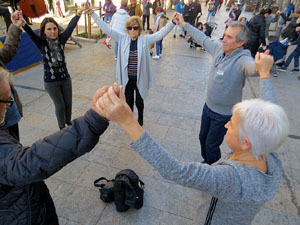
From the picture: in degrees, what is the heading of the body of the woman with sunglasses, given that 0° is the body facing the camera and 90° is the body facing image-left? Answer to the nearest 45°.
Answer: approximately 0°

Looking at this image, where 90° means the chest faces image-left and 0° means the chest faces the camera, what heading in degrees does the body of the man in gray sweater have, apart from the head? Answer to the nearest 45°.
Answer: approximately 45°

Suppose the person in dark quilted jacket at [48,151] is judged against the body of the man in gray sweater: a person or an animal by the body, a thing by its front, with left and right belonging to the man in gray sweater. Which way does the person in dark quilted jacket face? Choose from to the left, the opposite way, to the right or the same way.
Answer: the opposite way

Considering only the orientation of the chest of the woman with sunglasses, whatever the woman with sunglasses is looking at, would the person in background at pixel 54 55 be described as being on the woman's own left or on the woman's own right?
on the woman's own right

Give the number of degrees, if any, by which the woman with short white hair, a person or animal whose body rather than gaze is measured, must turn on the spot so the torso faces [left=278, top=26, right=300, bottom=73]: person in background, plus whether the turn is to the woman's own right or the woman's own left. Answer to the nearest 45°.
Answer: approximately 90° to the woman's own right

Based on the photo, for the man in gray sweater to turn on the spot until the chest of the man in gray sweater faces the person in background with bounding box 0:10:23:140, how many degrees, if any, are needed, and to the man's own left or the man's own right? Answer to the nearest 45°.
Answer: approximately 45° to the man's own right

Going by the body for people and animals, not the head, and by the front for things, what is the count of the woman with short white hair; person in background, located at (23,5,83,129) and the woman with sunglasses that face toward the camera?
2

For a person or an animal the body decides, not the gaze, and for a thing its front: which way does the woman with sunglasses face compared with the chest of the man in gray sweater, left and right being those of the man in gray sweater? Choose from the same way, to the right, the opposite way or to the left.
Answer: to the left

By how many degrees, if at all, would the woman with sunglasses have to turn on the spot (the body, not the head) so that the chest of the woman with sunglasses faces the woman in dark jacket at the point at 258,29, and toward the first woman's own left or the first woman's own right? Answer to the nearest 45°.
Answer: approximately 135° to the first woman's own left
